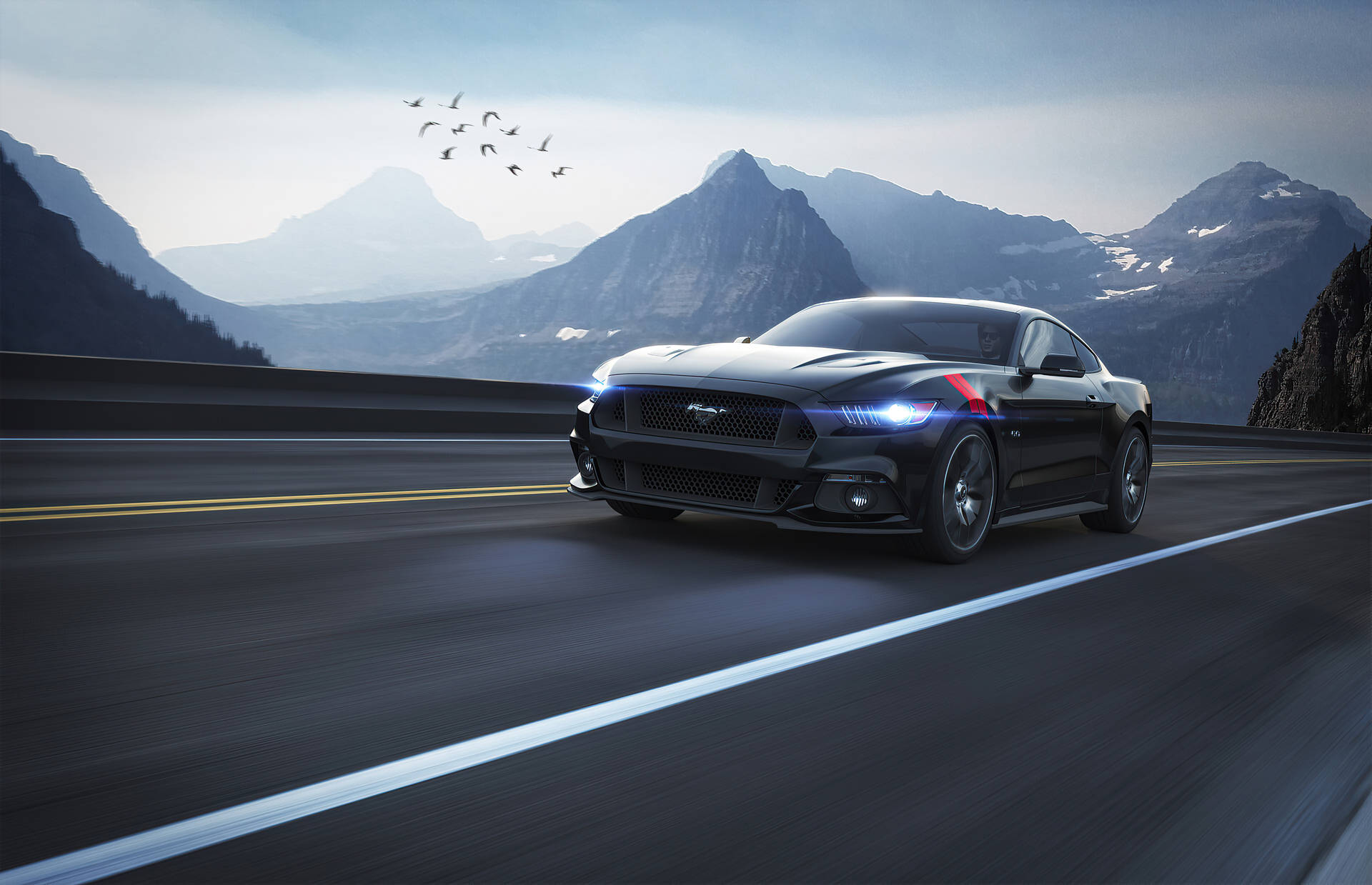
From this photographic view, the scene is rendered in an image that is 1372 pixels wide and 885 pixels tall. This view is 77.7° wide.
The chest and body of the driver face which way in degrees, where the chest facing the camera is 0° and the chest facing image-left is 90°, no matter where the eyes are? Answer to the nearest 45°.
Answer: approximately 45°

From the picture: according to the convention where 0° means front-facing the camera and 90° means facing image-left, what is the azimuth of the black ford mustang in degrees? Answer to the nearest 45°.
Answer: approximately 45°

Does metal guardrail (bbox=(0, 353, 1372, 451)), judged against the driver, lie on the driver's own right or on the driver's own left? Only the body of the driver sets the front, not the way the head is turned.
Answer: on the driver's own right

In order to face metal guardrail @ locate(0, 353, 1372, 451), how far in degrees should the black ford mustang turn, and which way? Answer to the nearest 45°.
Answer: approximately 90° to its right
